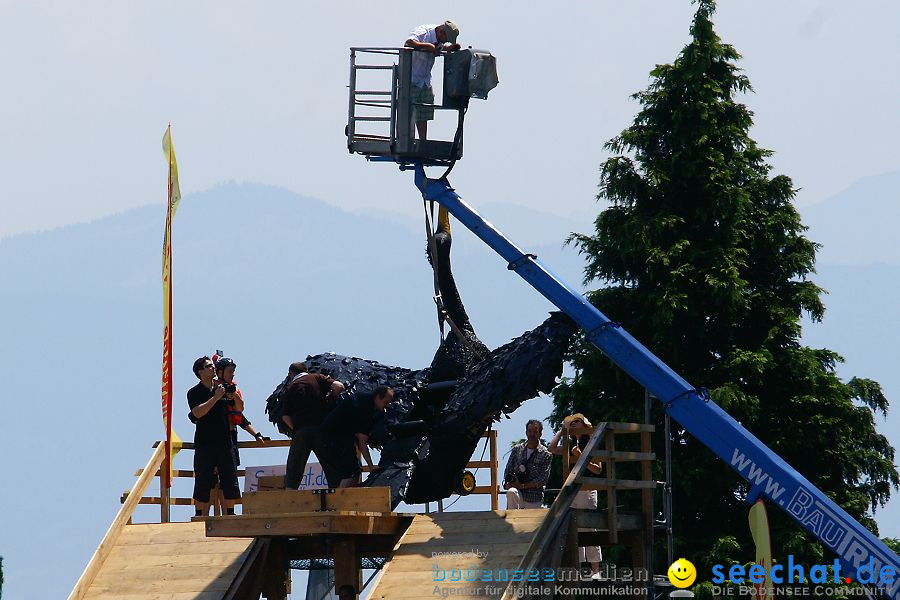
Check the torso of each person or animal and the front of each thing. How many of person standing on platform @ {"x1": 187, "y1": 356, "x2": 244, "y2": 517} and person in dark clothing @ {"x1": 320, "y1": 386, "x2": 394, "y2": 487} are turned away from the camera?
0

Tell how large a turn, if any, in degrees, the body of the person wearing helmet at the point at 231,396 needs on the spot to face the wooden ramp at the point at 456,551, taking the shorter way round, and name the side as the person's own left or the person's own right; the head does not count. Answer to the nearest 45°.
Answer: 0° — they already face it

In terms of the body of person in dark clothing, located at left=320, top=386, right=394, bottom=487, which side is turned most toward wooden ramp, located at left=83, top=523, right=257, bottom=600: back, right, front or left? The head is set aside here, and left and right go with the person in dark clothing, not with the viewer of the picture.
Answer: back

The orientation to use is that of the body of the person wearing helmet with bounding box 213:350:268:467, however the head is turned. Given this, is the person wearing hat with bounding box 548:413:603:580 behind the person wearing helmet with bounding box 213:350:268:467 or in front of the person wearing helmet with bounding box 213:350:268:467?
in front

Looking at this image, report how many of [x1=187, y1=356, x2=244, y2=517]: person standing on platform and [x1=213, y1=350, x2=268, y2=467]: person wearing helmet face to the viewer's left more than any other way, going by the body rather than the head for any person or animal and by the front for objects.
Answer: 0

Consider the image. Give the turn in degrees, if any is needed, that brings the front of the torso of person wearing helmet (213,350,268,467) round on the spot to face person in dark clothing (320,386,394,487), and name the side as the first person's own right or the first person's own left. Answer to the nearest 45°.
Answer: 0° — they already face them

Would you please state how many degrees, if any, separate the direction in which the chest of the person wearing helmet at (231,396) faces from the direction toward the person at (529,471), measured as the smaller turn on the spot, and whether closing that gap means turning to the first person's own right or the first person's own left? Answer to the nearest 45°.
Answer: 0° — they already face them

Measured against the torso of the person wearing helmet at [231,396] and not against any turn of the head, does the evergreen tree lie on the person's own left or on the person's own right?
on the person's own left

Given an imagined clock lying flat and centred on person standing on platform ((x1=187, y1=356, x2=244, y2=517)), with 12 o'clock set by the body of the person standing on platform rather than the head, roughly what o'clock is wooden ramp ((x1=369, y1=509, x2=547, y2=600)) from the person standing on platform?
The wooden ramp is roughly at 12 o'clock from the person standing on platform.

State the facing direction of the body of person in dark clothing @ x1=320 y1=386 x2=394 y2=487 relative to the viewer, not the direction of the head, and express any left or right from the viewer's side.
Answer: facing to the right of the viewer

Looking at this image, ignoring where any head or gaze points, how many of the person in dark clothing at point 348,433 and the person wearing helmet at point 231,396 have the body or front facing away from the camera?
0

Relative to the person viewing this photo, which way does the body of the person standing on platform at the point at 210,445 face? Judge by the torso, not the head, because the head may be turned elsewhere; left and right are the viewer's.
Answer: facing the viewer and to the right of the viewer
